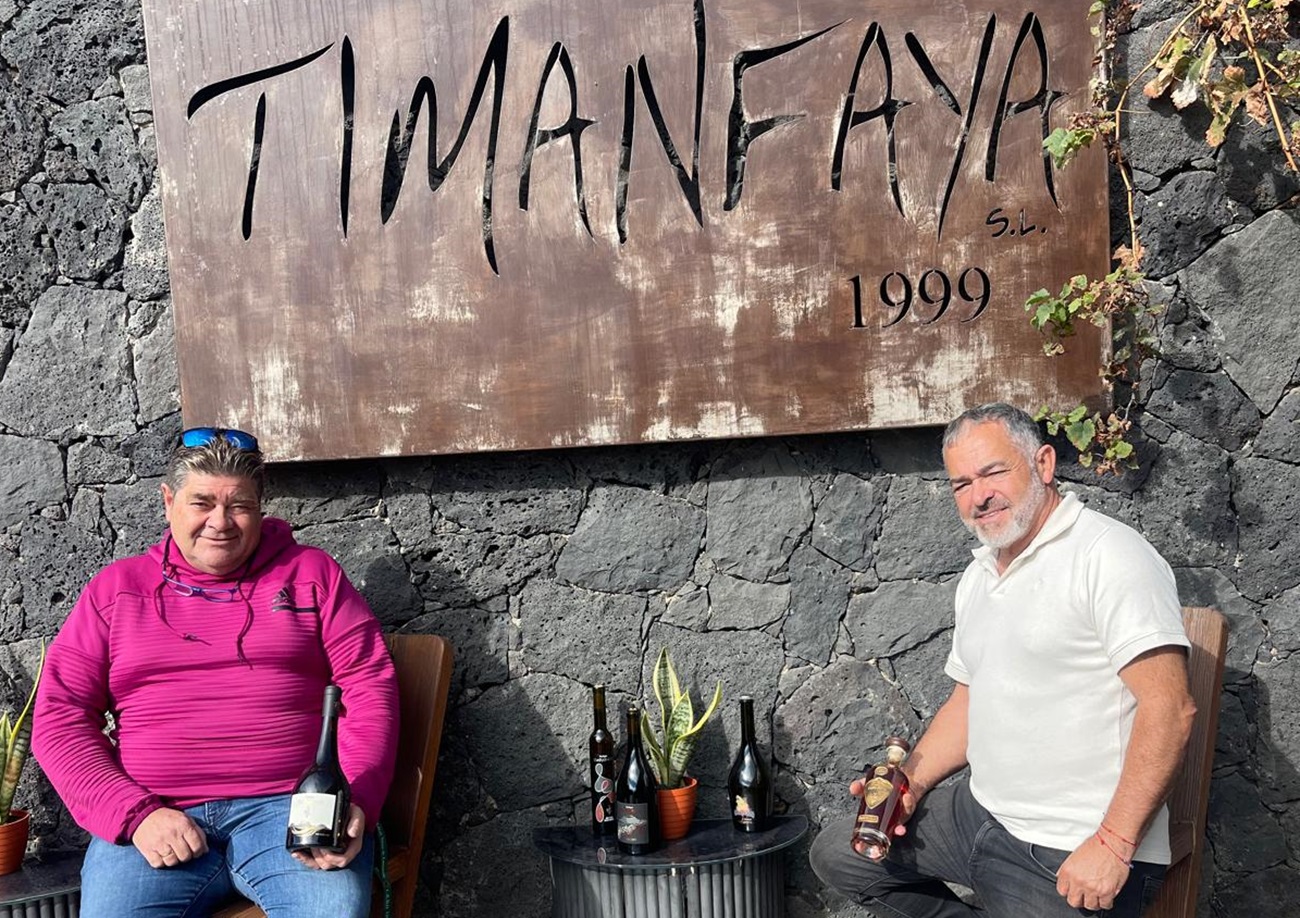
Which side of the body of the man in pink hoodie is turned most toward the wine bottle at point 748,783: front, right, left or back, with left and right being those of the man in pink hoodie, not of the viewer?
left

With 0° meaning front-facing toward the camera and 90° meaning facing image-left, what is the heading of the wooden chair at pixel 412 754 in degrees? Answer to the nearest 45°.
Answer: approximately 45°

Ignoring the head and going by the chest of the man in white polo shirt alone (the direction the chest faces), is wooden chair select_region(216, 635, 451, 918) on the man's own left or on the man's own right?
on the man's own right

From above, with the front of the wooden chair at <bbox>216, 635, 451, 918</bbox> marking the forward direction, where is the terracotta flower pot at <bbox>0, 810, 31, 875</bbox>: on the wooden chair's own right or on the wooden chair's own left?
on the wooden chair's own right

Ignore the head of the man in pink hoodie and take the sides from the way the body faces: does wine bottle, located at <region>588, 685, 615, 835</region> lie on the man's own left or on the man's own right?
on the man's own left

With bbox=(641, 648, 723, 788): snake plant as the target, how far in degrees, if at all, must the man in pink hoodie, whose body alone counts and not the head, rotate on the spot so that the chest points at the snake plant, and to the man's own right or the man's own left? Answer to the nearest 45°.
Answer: approximately 90° to the man's own left

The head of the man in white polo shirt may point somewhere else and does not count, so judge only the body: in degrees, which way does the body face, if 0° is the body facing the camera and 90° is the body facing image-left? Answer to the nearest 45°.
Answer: approximately 45°

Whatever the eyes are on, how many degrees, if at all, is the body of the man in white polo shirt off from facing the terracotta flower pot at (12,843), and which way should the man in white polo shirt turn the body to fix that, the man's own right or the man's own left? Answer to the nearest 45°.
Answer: approximately 45° to the man's own right

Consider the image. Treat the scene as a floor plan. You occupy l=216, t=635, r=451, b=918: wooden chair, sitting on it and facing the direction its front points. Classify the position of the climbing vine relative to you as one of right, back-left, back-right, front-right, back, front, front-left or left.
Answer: back-left
